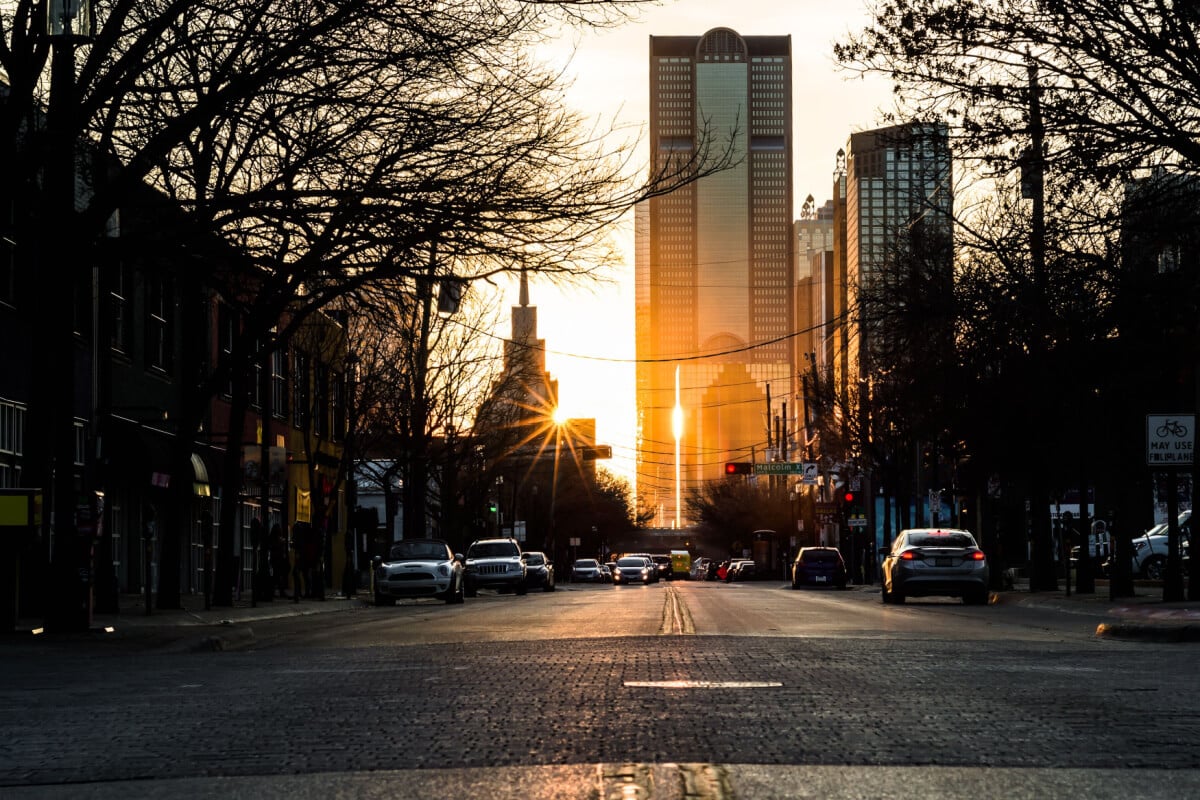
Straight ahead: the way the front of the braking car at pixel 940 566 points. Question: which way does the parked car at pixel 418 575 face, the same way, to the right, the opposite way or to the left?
the opposite way

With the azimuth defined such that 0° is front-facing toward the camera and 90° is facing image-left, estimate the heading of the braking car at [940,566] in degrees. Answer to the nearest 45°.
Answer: approximately 180°

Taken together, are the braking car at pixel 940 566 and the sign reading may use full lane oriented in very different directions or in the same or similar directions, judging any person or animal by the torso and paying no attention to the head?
very different directions

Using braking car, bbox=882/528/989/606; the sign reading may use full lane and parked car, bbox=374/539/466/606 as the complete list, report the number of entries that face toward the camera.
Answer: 2

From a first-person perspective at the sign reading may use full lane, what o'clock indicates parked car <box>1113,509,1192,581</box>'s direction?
The parked car is roughly at 6 o'clock from the sign reading may use full lane.

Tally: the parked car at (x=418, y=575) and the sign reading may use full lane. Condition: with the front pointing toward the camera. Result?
2

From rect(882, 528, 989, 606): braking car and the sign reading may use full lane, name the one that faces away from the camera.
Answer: the braking car

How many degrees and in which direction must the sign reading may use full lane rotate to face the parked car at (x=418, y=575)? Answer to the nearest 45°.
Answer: approximately 135° to its right
